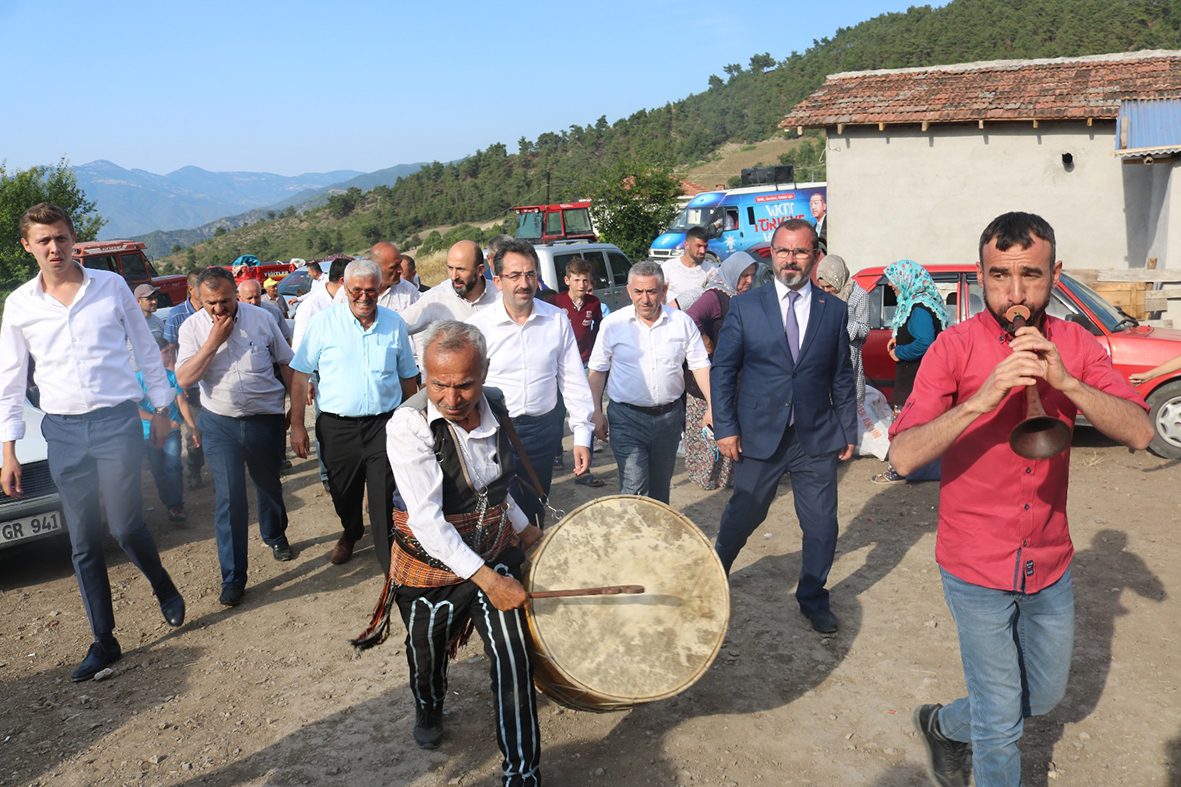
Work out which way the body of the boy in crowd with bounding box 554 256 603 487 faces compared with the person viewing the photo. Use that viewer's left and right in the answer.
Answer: facing the viewer

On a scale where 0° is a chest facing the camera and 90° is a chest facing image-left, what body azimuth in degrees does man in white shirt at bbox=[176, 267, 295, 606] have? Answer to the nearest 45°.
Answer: approximately 0°

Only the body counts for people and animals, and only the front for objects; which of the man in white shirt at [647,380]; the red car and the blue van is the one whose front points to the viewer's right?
the red car

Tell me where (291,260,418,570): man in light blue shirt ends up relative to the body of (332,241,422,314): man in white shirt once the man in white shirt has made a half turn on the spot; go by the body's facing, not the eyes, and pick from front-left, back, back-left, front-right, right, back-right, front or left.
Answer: back

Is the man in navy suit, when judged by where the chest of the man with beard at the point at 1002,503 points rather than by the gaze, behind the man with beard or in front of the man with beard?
behind

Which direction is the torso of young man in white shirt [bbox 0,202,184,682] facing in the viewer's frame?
toward the camera

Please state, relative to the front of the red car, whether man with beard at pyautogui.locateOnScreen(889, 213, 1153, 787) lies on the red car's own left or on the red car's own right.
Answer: on the red car's own right

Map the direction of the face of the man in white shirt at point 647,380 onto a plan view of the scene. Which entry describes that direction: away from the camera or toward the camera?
toward the camera

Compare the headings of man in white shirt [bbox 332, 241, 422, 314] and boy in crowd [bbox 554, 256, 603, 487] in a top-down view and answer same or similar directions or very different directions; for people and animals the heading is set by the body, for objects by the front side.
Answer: same or similar directions

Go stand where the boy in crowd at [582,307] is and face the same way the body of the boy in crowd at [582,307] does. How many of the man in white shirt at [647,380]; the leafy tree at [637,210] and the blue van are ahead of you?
1

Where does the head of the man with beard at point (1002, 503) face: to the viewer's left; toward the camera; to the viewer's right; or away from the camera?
toward the camera

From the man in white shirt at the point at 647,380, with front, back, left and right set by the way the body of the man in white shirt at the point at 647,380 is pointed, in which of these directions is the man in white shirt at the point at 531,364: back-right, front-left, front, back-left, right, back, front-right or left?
front-right

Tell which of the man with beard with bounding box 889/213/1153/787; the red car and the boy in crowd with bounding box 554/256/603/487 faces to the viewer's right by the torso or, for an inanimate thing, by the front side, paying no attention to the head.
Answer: the red car

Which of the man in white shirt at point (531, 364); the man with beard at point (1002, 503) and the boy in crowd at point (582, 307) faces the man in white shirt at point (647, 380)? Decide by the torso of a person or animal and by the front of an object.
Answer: the boy in crowd

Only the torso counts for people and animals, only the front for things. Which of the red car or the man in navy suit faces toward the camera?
the man in navy suit

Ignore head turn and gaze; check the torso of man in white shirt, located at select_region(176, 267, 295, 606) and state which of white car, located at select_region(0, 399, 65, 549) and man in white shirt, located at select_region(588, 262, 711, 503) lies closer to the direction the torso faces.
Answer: the man in white shirt

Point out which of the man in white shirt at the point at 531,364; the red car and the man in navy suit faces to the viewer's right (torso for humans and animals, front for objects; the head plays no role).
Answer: the red car

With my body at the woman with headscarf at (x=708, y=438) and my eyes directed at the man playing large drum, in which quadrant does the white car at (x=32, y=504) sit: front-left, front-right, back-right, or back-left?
front-right
